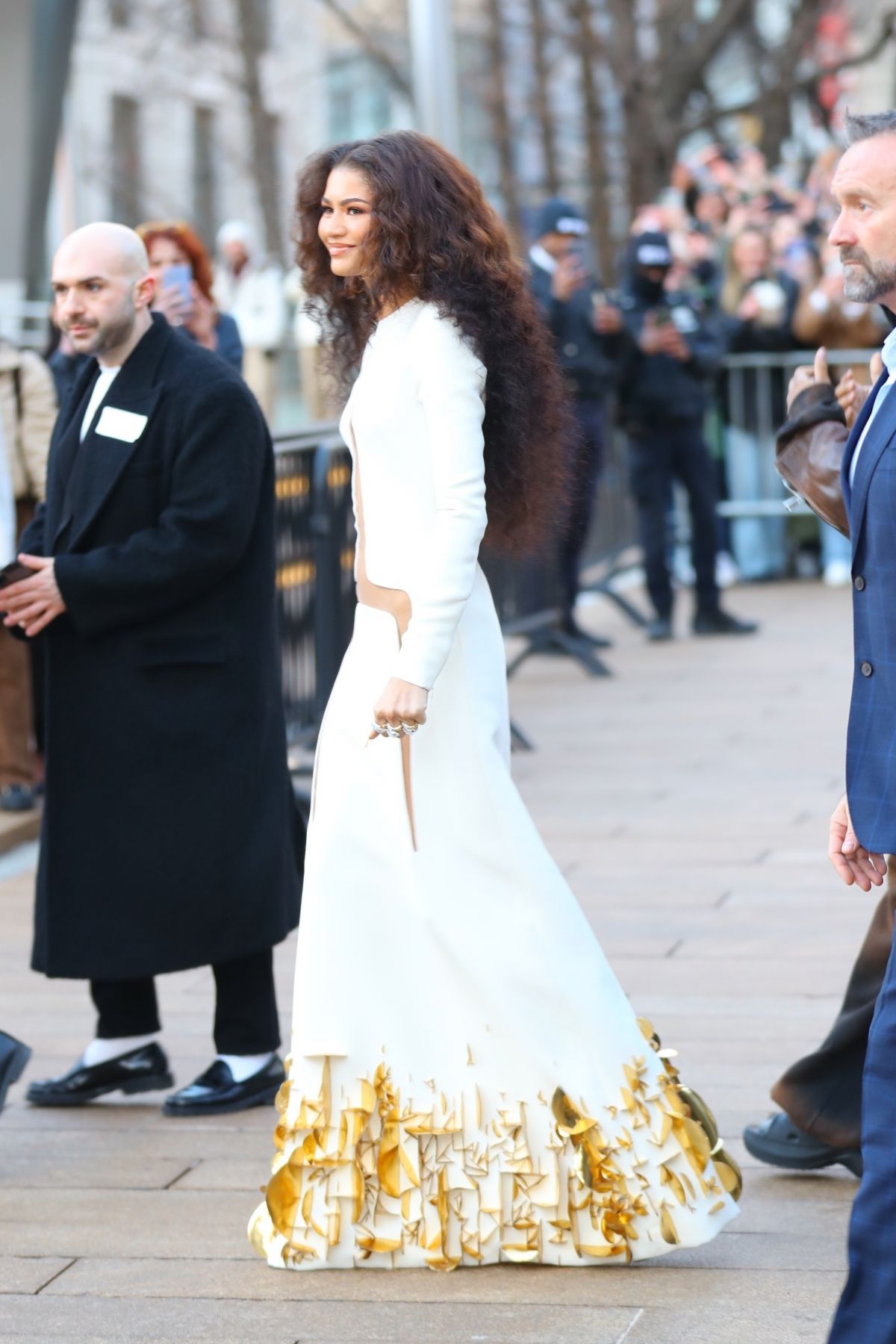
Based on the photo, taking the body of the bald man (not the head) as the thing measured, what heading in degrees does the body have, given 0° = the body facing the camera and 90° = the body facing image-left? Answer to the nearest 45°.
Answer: approximately 45°

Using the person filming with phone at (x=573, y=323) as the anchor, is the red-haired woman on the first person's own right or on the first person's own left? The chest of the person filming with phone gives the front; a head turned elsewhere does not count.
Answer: on the first person's own right

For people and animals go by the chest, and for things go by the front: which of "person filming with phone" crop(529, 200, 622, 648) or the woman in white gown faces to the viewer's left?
the woman in white gown

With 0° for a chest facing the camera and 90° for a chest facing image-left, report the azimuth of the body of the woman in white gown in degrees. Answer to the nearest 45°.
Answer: approximately 90°

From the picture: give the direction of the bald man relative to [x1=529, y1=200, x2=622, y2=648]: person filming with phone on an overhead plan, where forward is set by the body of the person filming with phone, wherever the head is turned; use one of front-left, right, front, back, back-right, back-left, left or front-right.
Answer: front-right

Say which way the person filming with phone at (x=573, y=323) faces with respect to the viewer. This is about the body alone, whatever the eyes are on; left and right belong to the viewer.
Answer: facing the viewer and to the right of the viewer

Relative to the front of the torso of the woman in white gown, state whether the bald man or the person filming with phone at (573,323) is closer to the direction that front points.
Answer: the bald man

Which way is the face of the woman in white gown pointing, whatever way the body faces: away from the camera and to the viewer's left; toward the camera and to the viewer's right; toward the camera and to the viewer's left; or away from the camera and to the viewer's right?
toward the camera and to the viewer's left

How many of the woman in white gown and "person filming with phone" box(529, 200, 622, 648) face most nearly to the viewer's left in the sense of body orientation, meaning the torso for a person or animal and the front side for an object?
1
